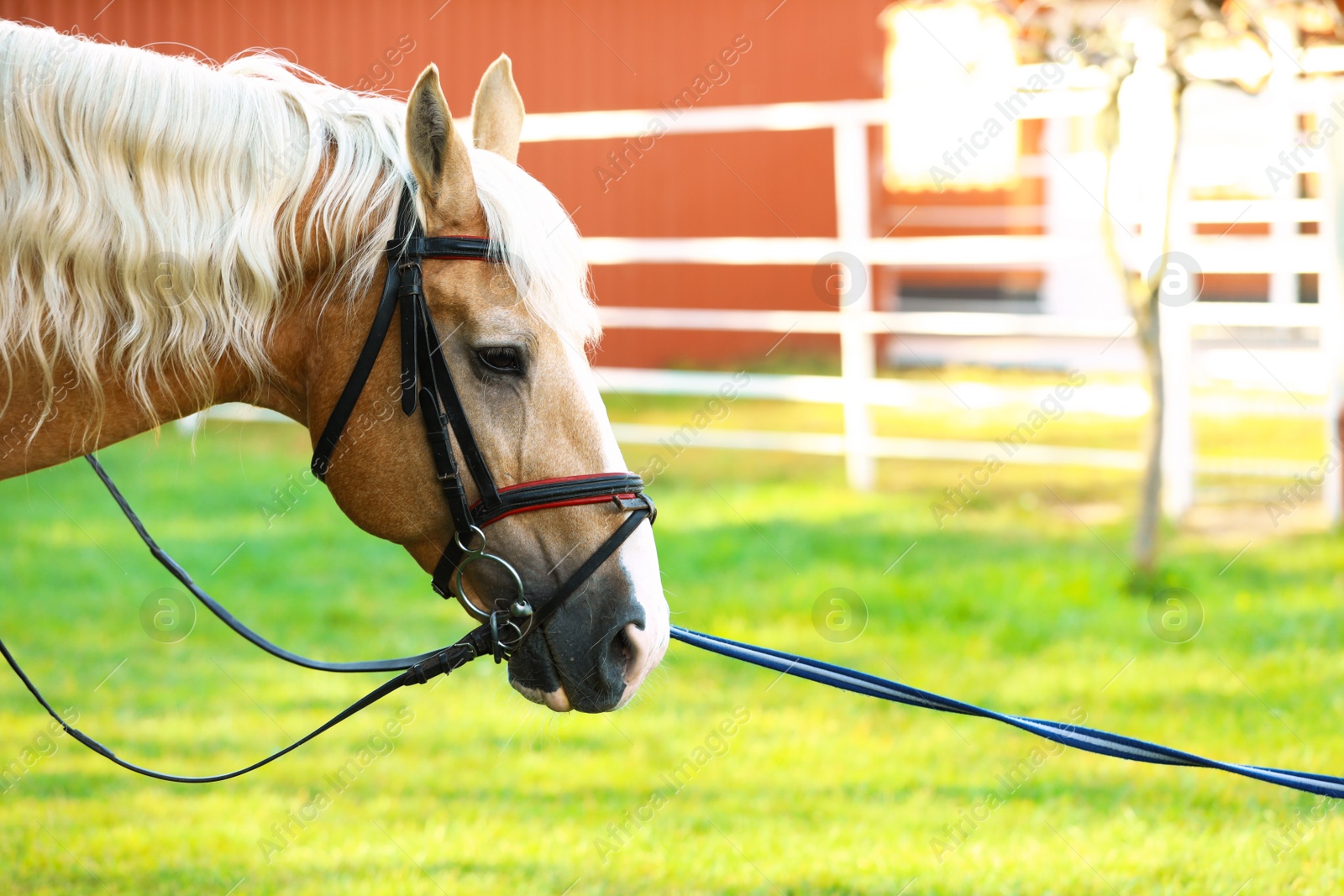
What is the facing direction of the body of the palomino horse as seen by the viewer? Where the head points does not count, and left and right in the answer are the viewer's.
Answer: facing to the right of the viewer

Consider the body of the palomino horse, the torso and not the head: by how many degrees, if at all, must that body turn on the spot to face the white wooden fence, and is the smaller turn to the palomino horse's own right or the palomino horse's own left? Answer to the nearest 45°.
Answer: approximately 45° to the palomino horse's own left
